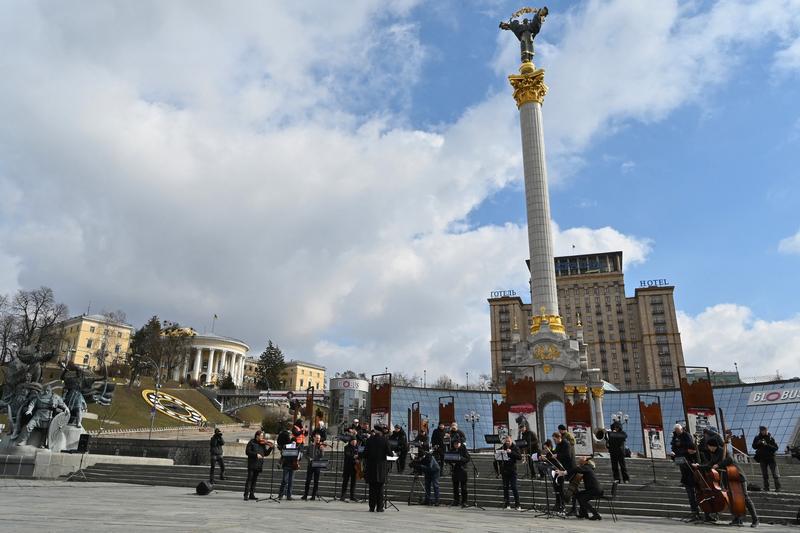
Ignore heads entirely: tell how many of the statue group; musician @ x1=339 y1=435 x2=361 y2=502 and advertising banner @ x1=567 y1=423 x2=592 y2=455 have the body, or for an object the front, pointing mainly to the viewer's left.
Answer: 0

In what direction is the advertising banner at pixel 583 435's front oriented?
toward the camera

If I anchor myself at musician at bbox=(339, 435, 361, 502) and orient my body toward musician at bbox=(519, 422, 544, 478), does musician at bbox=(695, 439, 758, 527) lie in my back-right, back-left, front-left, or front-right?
front-right

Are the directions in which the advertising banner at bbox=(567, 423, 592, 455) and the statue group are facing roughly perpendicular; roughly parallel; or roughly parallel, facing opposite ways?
roughly parallel

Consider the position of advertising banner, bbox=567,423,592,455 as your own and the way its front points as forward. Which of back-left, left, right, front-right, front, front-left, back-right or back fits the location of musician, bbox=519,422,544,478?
front

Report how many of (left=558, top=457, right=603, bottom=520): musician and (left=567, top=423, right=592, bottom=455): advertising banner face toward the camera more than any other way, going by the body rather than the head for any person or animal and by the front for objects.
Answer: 1

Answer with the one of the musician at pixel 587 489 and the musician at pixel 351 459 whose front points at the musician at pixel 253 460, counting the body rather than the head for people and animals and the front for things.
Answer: the musician at pixel 587 489

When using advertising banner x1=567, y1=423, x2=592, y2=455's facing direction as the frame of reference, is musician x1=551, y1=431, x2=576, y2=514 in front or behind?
in front

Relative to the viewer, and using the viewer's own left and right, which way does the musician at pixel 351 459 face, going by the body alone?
facing the viewer and to the right of the viewer

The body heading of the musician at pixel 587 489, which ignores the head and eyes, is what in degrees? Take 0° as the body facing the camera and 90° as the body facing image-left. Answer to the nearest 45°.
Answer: approximately 90°

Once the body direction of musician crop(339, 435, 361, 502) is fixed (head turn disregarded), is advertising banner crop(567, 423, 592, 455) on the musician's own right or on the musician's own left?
on the musician's own left

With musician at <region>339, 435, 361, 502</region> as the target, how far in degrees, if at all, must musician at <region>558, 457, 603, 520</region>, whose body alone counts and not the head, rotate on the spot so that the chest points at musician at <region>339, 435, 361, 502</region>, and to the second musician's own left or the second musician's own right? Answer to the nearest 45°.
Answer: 0° — they already face them

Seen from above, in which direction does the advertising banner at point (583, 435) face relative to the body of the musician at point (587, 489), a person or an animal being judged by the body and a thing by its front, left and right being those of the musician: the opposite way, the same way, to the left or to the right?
to the left
